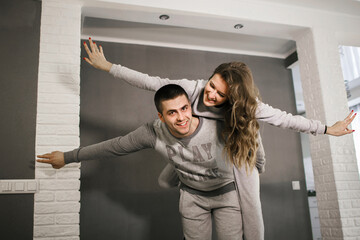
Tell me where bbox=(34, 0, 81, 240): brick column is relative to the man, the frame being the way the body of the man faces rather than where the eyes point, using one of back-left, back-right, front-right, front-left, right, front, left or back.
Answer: back-right

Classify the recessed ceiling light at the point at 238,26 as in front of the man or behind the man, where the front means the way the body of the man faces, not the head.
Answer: behind

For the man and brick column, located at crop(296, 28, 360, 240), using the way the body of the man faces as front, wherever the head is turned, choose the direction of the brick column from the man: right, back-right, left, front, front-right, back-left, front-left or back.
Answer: back-left

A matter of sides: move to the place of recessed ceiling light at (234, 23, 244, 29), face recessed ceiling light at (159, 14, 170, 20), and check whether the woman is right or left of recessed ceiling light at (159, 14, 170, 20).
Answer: left

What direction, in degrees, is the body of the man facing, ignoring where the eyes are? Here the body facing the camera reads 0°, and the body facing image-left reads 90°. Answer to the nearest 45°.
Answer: approximately 0°
